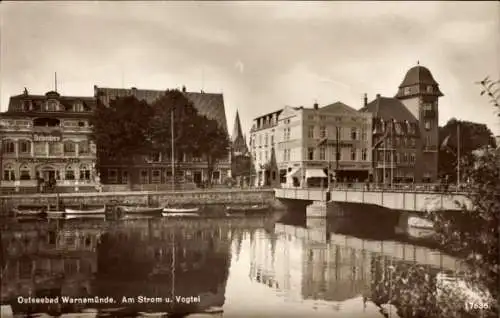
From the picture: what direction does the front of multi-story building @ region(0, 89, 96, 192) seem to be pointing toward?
toward the camera

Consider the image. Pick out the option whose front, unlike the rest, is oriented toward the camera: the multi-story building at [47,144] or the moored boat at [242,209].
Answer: the multi-story building

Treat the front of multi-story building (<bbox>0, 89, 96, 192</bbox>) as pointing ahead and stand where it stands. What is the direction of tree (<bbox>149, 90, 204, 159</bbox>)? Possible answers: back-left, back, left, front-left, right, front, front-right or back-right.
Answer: back-left

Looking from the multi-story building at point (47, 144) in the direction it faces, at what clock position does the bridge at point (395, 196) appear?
The bridge is roughly at 10 o'clock from the multi-story building.

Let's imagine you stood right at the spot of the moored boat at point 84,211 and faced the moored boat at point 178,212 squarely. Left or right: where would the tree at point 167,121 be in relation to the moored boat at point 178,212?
left
